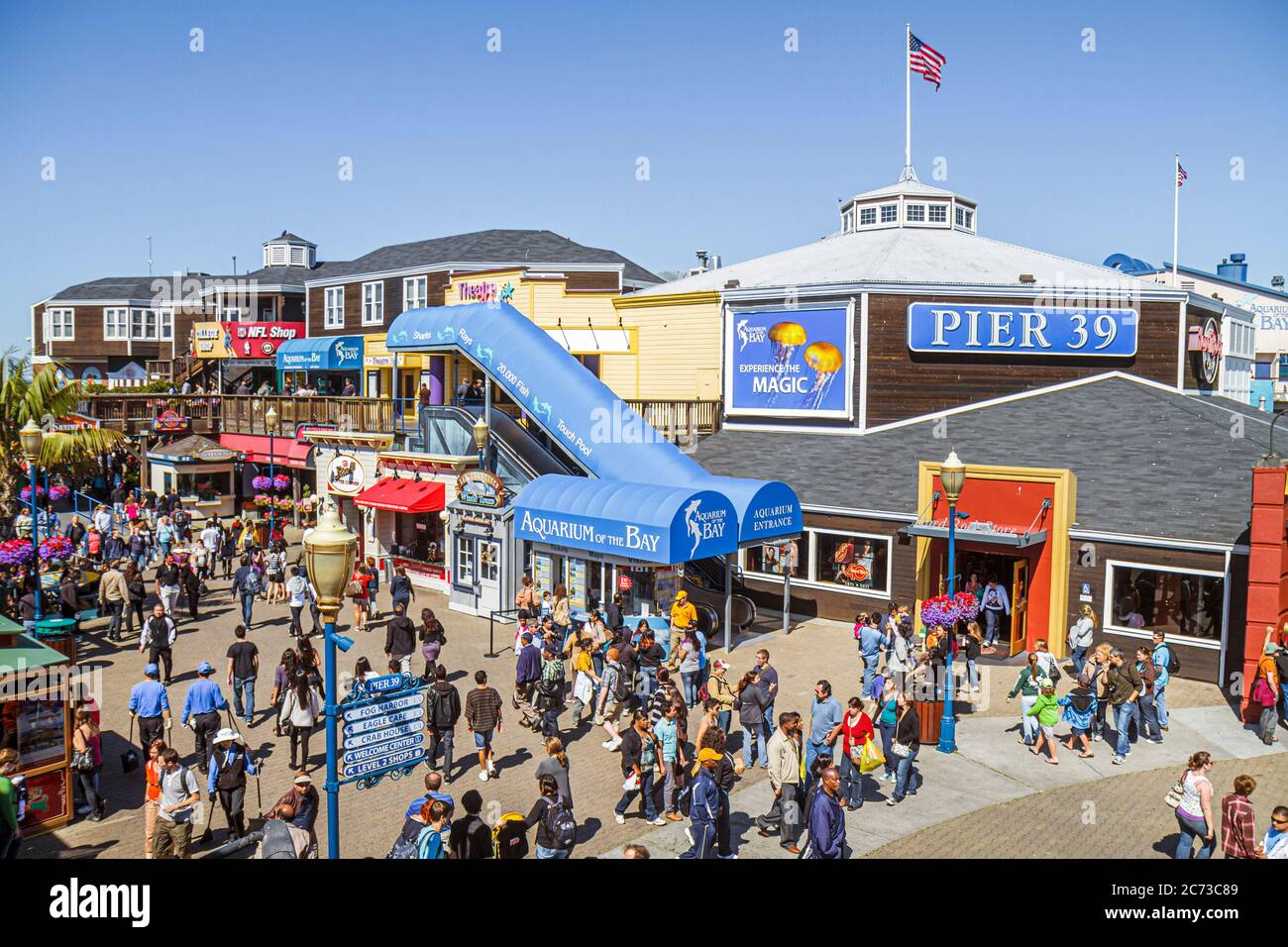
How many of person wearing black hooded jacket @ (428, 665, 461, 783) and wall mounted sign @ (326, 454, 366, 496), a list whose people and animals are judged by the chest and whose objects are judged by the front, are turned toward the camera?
1

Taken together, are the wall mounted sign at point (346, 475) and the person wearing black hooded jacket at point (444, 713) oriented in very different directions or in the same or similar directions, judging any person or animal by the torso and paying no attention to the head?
very different directions

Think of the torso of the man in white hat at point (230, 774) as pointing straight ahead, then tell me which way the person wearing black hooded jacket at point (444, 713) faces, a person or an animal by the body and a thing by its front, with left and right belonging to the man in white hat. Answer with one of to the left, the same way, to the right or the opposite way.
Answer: the opposite way

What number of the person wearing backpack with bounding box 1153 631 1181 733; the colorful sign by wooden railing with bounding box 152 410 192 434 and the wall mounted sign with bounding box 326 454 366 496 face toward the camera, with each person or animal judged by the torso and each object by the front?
2

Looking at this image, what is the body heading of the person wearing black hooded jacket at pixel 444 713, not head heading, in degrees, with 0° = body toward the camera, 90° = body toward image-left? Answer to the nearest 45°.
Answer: approximately 180°

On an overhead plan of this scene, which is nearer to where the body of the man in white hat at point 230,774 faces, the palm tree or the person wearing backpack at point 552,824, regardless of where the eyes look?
the person wearing backpack

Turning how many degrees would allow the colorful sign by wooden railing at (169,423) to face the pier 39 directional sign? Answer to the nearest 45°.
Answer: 0° — it already faces it

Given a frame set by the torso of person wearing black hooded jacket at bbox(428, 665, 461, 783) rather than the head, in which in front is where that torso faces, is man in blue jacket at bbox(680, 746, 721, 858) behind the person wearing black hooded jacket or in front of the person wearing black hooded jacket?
behind

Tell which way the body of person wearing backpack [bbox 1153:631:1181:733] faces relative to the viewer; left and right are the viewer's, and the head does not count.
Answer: facing to the left of the viewer
